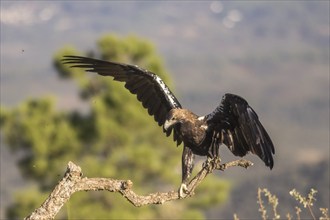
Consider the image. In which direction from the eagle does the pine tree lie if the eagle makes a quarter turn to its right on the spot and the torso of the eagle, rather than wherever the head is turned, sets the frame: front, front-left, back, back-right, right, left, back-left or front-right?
front-right

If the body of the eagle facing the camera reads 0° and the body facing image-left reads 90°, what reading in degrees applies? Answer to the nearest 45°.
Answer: approximately 45°
